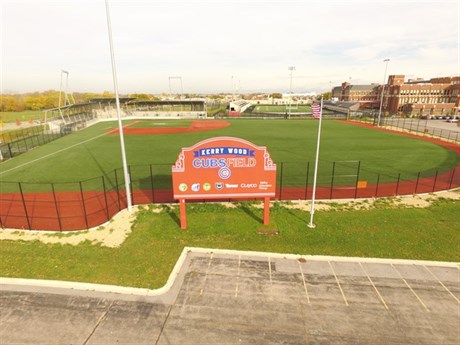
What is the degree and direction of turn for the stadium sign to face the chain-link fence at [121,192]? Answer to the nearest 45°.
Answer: approximately 135° to its right

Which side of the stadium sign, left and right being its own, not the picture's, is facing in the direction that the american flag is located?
left

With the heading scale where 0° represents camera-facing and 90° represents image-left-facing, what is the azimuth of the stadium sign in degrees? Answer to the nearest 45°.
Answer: approximately 0°

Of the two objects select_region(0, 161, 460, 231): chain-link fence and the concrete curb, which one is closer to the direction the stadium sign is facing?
the concrete curb
